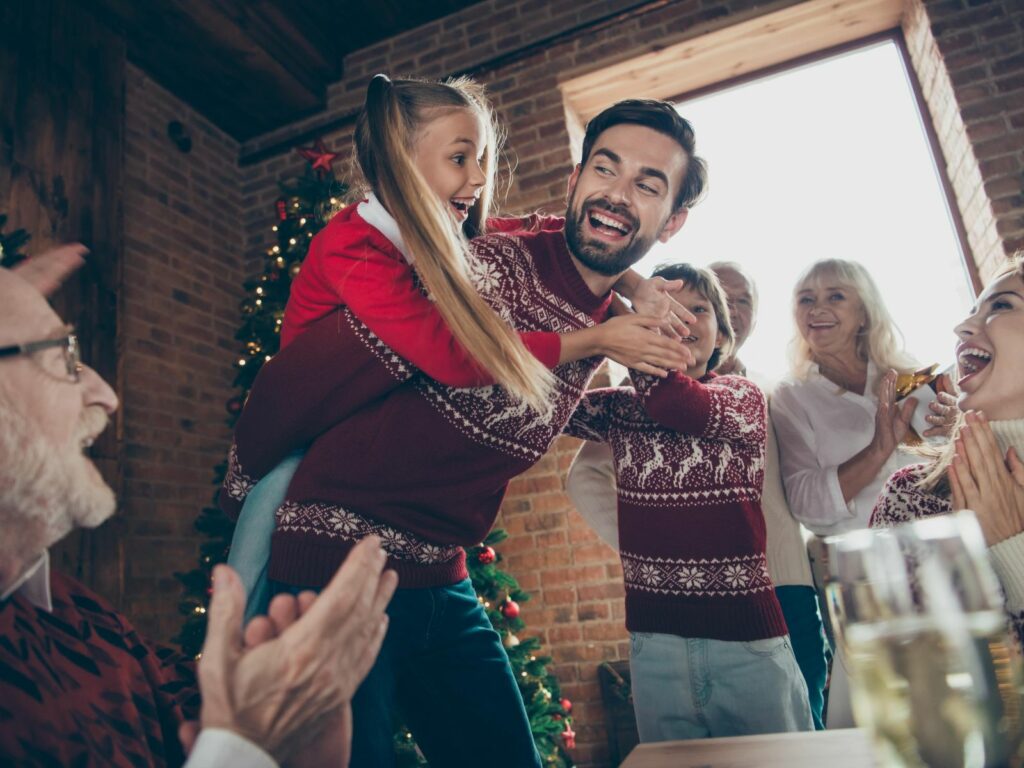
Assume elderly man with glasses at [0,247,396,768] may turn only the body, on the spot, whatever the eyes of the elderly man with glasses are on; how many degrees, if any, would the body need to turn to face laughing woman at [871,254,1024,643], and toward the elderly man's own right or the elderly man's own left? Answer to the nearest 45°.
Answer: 0° — they already face them

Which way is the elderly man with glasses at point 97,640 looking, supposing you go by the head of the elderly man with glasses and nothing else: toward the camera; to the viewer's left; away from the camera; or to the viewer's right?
to the viewer's right

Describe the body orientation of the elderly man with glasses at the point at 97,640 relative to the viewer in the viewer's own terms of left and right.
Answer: facing to the right of the viewer

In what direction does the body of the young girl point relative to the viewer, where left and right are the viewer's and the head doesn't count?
facing to the right of the viewer

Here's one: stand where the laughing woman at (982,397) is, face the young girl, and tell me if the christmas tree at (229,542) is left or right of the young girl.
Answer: right

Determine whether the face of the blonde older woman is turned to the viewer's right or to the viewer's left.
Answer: to the viewer's left

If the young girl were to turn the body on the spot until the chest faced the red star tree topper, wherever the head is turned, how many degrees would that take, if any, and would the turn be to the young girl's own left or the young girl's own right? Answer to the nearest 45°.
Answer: approximately 90° to the young girl's own left

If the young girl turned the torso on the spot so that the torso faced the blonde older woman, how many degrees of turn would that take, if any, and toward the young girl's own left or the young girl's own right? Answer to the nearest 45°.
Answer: approximately 45° to the young girl's own left

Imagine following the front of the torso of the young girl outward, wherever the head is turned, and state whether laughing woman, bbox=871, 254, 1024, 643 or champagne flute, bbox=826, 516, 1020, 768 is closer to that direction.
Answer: the laughing woman

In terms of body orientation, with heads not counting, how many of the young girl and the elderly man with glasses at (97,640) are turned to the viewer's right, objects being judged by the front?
2
